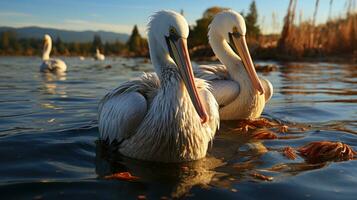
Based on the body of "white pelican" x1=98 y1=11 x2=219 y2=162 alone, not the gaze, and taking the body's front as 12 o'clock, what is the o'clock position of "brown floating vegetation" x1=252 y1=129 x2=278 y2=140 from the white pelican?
The brown floating vegetation is roughly at 9 o'clock from the white pelican.

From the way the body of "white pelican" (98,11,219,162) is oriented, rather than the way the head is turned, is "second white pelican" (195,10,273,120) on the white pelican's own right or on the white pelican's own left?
on the white pelican's own left

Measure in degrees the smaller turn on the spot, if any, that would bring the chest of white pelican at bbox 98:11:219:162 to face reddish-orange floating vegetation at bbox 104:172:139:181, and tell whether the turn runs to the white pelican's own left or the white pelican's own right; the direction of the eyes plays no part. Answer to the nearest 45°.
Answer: approximately 90° to the white pelican's own right

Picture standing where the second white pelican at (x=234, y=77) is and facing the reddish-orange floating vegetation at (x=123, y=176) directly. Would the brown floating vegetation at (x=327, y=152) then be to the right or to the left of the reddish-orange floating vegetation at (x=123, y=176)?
left

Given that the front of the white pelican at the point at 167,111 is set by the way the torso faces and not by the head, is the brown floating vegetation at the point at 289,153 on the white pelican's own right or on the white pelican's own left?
on the white pelican's own left

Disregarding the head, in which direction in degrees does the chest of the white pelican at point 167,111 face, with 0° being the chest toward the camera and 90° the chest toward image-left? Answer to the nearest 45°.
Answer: approximately 315°

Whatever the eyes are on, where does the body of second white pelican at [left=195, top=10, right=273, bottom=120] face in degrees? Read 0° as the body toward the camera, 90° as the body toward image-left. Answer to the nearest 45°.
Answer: approximately 315°

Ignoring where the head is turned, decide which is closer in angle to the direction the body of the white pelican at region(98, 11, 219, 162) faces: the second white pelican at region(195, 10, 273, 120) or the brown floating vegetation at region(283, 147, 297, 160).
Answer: the brown floating vegetation
